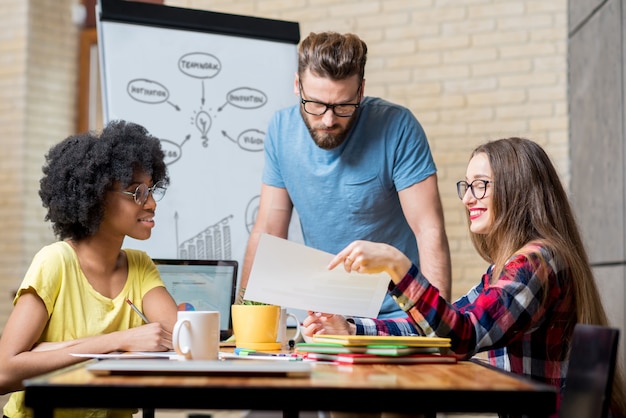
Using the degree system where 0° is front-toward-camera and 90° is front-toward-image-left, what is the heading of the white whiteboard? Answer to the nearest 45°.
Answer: approximately 0°

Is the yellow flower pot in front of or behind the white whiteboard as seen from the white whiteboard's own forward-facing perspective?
in front

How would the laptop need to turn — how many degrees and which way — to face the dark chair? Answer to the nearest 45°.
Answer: approximately 45° to its left

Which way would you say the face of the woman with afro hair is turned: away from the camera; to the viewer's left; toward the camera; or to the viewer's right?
to the viewer's right

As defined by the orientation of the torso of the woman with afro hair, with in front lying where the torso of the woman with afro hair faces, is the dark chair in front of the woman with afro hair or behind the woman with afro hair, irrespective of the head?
in front

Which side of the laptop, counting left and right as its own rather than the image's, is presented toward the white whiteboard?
back

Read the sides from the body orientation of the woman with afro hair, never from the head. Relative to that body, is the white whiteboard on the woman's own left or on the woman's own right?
on the woman's own left

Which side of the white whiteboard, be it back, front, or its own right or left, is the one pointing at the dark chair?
front

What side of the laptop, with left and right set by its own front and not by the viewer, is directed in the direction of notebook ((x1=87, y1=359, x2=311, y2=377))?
front

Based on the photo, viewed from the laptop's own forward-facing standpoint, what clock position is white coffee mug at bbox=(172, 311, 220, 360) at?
The white coffee mug is roughly at 12 o'clock from the laptop.

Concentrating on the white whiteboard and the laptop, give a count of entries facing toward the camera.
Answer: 2
